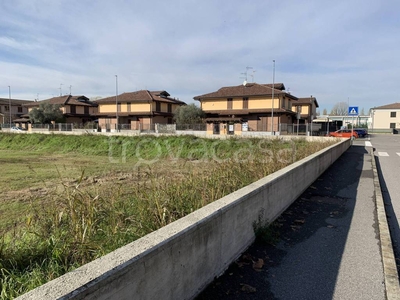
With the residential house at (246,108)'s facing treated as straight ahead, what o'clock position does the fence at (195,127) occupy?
The fence is roughly at 2 o'clock from the residential house.

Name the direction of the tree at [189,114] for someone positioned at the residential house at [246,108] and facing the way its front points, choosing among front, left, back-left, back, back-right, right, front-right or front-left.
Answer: right

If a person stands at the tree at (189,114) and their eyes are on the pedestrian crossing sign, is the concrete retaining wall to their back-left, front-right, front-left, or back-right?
front-right

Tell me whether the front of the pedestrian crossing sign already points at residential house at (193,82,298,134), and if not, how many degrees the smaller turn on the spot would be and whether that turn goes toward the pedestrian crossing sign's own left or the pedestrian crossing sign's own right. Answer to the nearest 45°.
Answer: approximately 135° to the pedestrian crossing sign's own right

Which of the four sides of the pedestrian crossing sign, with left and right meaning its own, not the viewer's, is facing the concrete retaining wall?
front

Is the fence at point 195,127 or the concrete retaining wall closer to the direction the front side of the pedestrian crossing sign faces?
the concrete retaining wall

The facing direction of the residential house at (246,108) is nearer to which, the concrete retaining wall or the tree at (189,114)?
the concrete retaining wall

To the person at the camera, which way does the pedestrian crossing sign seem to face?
facing the viewer

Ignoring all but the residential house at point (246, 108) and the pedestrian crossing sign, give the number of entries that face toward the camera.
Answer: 2

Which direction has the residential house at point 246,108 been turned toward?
toward the camera

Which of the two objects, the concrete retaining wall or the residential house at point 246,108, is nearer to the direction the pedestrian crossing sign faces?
the concrete retaining wall

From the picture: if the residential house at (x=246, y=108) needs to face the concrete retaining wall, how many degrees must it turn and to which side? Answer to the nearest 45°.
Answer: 0° — it already faces it

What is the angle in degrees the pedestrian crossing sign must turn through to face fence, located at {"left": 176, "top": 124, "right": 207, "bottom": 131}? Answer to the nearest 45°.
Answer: approximately 135° to its right

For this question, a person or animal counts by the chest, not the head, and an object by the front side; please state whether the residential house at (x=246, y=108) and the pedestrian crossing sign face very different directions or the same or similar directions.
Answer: same or similar directions
